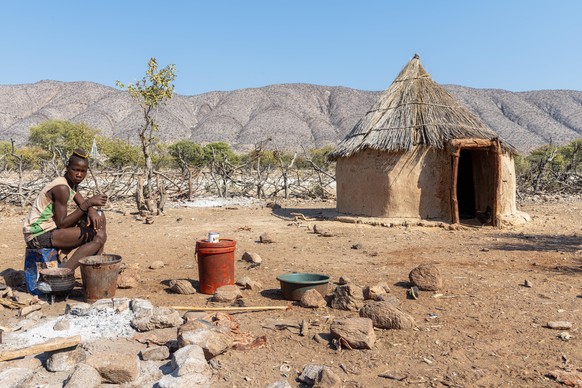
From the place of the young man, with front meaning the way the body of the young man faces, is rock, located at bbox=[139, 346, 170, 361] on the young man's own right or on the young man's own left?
on the young man's own right

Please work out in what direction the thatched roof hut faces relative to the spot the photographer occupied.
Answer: facing the viewer and to the right of the viewer

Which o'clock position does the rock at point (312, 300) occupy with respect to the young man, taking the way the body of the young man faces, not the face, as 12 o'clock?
The rock is roughly at 1 o'clock from the young man.

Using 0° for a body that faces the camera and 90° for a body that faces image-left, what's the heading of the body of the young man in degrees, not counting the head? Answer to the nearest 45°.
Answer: approximately 270°

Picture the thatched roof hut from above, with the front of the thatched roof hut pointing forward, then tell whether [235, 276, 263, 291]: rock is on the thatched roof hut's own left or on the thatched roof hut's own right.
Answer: on the thatched roof hut's own right

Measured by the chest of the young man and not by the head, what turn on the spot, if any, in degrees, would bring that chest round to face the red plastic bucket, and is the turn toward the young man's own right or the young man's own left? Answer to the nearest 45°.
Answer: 0° — they already face it

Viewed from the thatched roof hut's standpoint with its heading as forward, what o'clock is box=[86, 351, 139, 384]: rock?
The rock is roughly at 2 o'clock from the thatched roof hut.

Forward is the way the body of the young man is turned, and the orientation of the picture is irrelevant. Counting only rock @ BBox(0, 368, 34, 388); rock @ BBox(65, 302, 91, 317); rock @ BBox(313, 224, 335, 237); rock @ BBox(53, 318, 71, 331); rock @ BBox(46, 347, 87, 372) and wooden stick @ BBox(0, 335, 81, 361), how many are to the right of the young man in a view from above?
5

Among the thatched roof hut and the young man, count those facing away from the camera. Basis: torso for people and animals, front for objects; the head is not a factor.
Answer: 0

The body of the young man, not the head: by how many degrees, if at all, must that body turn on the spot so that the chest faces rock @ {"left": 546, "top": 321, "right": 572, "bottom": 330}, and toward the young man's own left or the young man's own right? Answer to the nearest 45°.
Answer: approximately 45° to the young man's own right

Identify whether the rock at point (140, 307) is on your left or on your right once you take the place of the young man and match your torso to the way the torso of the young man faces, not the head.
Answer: on your right

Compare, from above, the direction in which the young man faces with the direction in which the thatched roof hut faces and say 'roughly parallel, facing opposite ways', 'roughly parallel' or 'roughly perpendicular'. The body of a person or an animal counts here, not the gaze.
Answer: roughly perpendicular

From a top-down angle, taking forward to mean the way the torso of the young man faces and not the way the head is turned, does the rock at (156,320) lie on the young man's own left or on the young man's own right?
on the young man's own right
